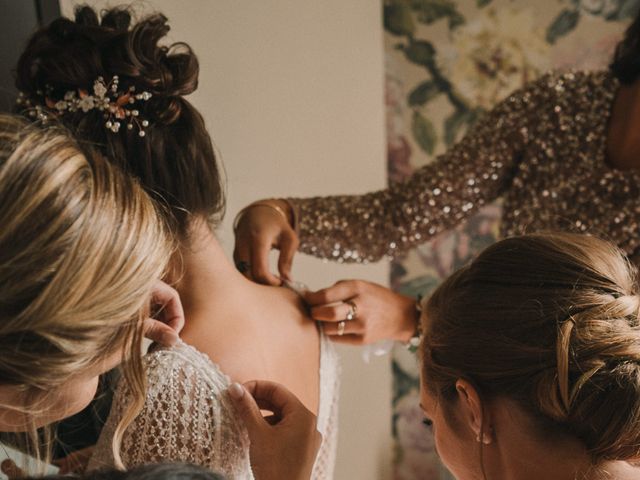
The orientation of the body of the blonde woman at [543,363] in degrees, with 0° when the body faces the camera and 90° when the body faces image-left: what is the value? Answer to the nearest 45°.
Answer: approximately 135°

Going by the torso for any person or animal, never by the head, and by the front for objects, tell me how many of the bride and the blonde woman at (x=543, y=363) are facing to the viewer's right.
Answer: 0

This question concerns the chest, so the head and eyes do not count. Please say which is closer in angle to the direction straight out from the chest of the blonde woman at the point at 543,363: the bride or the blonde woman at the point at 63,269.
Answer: the bride

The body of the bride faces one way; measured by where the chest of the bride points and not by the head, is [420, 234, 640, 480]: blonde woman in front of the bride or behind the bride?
behind

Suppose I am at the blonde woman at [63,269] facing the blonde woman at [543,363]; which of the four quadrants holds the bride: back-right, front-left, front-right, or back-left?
front-left

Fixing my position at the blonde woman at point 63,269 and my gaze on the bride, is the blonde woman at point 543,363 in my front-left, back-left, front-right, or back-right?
front-right

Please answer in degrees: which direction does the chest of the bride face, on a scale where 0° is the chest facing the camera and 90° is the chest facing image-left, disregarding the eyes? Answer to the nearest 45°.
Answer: approximately 135°

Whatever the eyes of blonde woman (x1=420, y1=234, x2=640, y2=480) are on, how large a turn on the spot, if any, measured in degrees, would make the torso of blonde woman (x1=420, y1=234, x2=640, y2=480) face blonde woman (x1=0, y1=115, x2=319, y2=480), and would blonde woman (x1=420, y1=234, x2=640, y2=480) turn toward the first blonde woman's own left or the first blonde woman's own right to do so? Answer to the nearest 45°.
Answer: approximately 90° to the first blonde woman's own left

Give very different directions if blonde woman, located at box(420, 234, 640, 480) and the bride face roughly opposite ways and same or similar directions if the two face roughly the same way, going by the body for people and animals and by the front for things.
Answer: same or similar directions

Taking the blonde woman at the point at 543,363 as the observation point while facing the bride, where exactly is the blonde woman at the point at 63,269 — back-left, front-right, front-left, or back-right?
front-left

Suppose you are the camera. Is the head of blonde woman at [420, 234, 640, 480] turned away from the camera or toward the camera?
away from the camera
